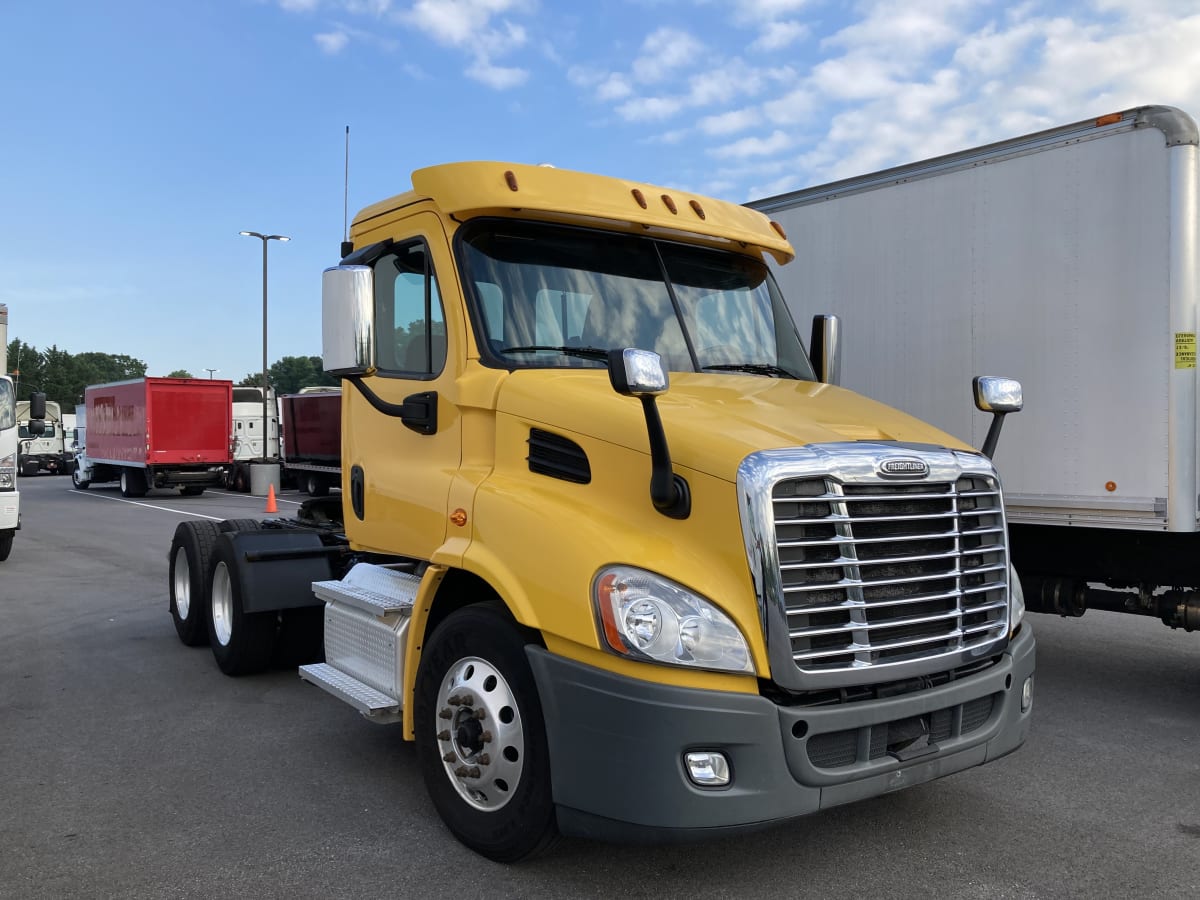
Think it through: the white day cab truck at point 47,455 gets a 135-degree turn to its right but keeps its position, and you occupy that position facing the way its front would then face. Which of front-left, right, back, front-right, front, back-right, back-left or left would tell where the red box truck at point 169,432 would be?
front-right

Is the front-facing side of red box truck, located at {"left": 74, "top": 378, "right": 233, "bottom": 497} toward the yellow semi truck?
no

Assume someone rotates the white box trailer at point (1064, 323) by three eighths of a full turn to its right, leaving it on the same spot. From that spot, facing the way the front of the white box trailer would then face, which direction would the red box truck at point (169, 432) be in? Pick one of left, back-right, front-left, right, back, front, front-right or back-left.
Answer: front-right

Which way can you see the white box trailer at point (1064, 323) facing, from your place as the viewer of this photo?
facing the viewer and to the right of the viewer

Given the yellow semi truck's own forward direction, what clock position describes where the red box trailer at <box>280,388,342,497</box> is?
The red box trailer is roughly at 7 o'clock from the yellow semi truck.

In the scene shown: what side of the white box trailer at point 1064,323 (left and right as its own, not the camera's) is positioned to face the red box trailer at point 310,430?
back
